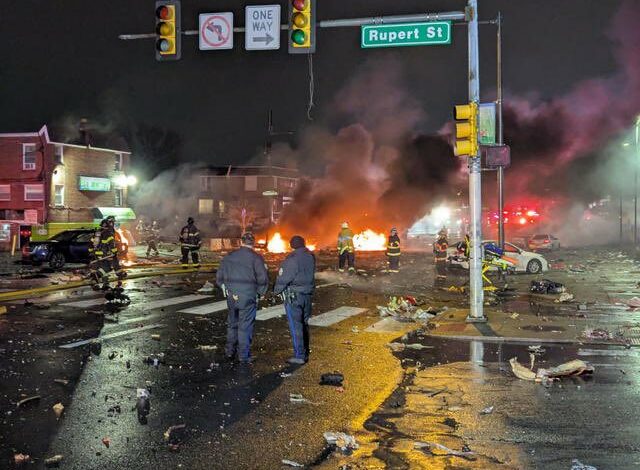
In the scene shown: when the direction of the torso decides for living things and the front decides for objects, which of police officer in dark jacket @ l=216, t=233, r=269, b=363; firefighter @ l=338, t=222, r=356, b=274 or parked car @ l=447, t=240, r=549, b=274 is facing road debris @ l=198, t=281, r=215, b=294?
the police officer in dark jacket

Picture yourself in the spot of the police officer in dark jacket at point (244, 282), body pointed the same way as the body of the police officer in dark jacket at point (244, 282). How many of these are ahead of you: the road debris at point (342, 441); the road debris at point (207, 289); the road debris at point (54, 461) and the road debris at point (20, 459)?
1

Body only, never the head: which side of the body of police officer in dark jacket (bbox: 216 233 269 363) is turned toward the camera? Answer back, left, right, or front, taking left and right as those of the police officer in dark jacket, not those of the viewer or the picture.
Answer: back

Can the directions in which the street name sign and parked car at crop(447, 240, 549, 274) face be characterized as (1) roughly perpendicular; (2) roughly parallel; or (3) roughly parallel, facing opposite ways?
roughly perpendicular

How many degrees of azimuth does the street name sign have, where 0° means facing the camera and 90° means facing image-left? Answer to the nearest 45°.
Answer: approximately 0°

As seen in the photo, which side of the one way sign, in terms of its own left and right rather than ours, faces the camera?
front

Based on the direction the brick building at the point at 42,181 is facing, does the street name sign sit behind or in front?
in front

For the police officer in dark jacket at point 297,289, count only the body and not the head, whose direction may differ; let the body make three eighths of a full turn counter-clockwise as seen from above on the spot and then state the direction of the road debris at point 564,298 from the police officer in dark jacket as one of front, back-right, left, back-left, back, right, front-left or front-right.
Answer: back-left

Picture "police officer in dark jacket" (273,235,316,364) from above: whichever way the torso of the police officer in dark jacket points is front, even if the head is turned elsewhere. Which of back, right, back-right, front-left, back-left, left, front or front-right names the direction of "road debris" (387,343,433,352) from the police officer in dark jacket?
right

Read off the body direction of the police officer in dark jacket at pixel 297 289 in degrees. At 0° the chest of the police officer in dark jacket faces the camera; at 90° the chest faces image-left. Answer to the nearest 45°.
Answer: approximately 135°
